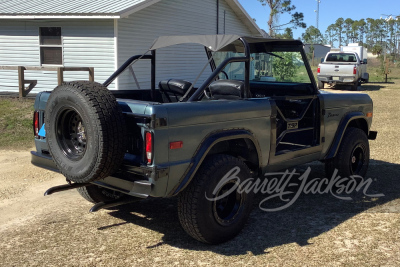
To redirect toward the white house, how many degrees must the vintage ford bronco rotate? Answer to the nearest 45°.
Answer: approximately 45° to its left

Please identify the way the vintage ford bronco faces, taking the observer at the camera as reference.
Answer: facing away from the viewer and to the right of the viewer

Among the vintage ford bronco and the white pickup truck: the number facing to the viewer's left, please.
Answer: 0

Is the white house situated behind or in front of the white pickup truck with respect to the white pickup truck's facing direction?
behind

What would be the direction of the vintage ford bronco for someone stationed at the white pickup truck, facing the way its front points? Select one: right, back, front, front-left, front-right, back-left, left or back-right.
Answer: back

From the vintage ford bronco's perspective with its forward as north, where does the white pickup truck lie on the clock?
The white pickup truck is roughly at 11 o'clock from the vintage ford bronco.

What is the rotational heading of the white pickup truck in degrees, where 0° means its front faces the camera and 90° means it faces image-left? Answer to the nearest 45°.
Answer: approximately 180°

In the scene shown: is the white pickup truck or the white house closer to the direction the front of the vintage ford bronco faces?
the white pickup truck
